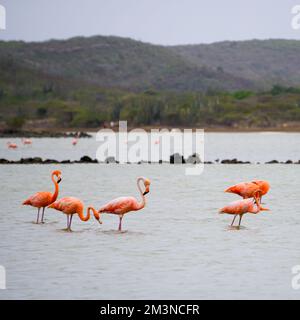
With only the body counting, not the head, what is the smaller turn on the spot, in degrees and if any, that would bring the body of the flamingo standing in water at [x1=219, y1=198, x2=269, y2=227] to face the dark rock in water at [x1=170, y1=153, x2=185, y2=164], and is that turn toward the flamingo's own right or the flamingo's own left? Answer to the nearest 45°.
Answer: approximately 90° to the flamingo's own left

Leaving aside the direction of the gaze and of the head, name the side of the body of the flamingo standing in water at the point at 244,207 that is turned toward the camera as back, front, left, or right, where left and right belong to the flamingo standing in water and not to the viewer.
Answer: right
